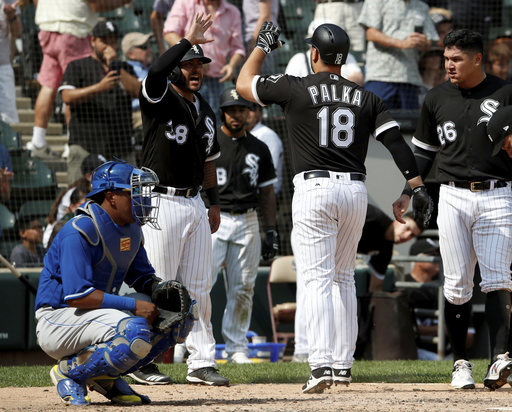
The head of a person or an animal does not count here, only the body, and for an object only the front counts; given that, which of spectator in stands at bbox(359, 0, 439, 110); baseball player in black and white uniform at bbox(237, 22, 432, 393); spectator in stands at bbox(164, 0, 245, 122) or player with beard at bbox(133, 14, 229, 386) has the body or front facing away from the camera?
the baseball player in black and white uniform

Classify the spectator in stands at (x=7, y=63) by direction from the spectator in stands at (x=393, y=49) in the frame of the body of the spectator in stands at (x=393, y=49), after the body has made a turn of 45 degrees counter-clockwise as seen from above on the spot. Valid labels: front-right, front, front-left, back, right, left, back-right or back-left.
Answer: back

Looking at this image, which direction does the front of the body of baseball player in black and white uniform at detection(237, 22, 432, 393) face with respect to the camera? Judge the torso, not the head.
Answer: away from the camera

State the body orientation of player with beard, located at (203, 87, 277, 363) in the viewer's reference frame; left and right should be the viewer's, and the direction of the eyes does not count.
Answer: facing the viewer

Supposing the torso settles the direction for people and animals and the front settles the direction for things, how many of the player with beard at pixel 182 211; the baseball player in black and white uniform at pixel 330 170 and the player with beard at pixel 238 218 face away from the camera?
1

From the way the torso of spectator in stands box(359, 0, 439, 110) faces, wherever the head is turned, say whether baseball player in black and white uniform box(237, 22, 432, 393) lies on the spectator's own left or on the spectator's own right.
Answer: on the spectator's own right

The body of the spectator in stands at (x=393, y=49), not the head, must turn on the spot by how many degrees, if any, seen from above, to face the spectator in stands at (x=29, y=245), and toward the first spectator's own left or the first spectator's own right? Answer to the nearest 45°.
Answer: approximately 90° to the first spectator's own right

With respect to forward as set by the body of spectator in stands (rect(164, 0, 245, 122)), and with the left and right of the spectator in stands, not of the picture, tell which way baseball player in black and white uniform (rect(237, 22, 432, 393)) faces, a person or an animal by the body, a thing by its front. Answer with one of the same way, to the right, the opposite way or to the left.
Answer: the opposite way

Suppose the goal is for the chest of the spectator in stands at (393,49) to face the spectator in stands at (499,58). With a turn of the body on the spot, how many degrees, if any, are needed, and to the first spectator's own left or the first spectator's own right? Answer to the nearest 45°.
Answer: approximately 90° to the first spectator's own left

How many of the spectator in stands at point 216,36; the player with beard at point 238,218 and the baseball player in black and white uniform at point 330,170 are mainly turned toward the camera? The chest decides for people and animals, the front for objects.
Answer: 2

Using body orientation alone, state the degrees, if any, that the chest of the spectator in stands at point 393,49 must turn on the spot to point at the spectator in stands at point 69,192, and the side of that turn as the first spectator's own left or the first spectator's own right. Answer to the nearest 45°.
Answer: approximately 90° to the first spectator's own right

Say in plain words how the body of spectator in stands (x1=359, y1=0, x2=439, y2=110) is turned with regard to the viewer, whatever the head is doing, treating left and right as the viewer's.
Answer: facing the viewer and to the right of the viewer

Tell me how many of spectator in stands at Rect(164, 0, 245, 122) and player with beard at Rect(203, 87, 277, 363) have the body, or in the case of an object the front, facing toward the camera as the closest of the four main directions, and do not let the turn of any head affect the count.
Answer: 2

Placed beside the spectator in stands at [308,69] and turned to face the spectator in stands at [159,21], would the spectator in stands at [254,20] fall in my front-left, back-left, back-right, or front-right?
front-right

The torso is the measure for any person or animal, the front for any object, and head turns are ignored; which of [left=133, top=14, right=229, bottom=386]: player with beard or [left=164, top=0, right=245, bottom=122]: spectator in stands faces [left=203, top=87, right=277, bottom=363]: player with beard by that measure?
the spectator in stands

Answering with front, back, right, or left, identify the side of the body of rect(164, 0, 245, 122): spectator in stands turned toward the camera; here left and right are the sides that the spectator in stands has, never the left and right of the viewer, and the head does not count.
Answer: front

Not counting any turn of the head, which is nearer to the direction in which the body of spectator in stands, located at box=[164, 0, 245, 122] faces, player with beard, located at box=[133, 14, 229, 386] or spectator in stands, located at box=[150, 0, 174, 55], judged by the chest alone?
the player with beard

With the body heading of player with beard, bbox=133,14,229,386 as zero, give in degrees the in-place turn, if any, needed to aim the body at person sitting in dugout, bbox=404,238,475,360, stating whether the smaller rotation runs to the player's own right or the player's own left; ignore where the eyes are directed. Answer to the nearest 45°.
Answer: approximately 90° to the player's own left

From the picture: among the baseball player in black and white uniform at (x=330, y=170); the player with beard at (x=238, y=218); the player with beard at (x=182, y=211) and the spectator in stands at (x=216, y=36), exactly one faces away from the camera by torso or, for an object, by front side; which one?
the baseball player in black and white uniform
